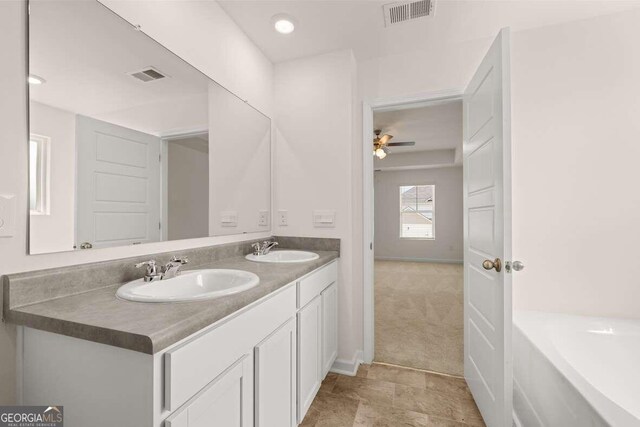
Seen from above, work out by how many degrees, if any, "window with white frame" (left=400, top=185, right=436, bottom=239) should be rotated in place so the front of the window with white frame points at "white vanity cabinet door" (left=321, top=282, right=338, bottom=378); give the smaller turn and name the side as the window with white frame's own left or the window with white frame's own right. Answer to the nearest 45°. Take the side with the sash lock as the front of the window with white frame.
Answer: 0° — it already faces it

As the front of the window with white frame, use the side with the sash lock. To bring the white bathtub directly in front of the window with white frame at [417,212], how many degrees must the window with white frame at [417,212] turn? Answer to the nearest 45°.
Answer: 0° — it already faces it

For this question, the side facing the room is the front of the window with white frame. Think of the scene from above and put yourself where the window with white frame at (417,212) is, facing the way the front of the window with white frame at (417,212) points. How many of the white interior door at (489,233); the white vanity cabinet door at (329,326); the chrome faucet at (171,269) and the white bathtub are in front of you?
4

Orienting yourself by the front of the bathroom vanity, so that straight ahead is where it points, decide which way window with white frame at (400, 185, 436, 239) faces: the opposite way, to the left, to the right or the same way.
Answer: to the right

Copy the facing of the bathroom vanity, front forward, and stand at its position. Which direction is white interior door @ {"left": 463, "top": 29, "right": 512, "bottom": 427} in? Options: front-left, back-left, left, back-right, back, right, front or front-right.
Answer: front-left

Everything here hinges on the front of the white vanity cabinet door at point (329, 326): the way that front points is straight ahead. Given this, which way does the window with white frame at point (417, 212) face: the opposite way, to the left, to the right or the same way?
to the right

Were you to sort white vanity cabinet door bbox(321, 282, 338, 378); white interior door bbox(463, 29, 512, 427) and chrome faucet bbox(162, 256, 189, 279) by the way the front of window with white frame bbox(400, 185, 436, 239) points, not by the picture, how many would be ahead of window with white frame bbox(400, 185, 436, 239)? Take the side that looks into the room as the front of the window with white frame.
3

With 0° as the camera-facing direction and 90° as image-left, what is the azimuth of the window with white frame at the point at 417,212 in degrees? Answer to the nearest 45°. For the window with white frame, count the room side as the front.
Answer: approximately 0°

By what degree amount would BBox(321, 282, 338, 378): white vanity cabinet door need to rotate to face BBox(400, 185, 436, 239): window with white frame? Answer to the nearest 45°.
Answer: approximately 45° to its left

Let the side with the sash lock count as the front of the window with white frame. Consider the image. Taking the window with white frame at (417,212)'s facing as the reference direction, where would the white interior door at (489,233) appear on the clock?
The white interior door is roughly at 12 o'clock from the window with white frame.

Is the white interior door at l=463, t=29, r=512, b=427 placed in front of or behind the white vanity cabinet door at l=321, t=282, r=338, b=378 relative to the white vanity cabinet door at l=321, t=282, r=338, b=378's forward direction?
in front

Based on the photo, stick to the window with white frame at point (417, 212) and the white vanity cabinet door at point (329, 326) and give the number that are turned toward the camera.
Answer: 1

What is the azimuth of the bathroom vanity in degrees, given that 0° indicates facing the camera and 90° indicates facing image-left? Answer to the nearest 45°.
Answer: approximately 315°

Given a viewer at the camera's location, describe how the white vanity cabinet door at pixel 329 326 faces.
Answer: facing to the right of the viewer
